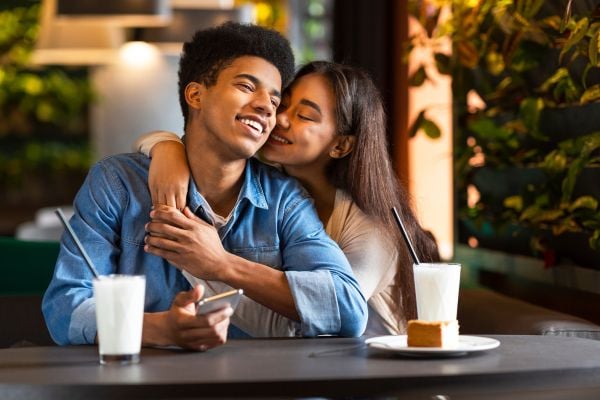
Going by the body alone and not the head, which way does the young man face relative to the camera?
toward the camera

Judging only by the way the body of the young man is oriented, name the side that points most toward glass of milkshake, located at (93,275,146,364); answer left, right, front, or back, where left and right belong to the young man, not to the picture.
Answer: front

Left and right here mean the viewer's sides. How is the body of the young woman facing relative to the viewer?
facing the viewer and to the left of the viewer

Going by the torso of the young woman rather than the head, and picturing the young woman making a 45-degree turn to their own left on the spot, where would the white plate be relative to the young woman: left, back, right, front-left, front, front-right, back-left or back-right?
front

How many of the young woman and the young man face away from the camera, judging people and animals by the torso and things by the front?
0

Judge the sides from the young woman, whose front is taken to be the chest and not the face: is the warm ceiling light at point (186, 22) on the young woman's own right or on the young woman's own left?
on the young woman's own right

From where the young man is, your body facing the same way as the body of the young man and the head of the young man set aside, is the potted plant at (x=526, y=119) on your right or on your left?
on your left

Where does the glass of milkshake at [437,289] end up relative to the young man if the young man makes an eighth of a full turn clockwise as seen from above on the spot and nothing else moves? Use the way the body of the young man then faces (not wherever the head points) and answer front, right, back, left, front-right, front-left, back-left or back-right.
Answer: left

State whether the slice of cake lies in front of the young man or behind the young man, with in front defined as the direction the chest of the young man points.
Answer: in front
